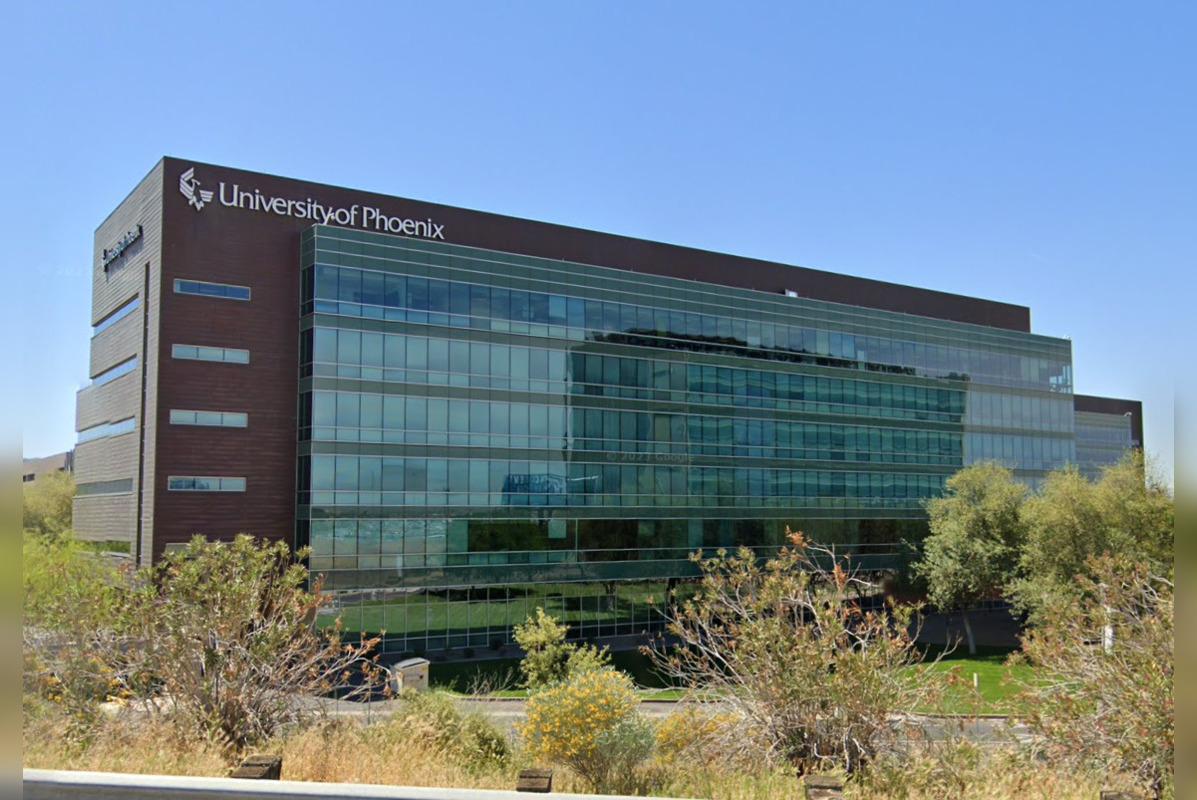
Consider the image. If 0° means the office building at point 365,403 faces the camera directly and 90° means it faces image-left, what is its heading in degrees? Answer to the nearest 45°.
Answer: approximately 315°

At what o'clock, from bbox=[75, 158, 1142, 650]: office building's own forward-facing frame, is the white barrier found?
The white barrier is roughly at 1 o'clock from the office building.

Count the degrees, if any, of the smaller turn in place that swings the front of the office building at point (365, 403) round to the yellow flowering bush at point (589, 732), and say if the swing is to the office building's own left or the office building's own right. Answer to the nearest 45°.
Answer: approximately 45° to the office building's own right

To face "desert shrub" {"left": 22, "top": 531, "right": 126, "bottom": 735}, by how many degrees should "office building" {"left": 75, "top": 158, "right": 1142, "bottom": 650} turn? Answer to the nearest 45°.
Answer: approximately 45° to its right

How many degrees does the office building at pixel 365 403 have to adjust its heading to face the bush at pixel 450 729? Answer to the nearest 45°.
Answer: approximately 45° to its right
